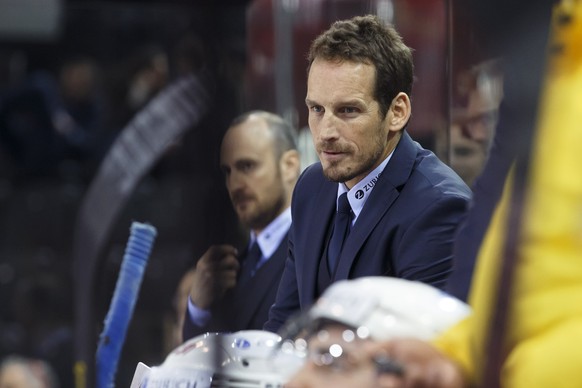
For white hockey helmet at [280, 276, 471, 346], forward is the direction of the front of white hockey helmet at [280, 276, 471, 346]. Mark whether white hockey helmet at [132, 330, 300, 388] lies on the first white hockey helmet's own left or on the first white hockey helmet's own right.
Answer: on the first white hockey helmet's own right

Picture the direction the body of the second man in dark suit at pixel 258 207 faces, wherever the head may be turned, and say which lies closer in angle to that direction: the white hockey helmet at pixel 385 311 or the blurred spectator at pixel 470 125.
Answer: the white hockey helmet

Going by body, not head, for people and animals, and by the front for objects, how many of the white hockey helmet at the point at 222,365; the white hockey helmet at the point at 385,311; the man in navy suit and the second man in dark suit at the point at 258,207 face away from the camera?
0

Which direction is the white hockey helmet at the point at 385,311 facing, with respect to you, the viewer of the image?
facing the viewer and to the left of the viewer

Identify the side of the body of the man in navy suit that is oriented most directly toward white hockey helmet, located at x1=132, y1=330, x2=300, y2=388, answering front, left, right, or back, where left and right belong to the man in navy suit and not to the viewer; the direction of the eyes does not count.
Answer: front

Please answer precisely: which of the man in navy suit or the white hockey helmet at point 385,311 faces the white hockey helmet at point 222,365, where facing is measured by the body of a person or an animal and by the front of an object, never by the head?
the man in navy suit

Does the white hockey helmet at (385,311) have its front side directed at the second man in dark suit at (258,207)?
no

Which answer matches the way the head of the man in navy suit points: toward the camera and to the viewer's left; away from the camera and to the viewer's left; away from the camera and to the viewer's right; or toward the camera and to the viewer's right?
toward the camera and to the viewer's left

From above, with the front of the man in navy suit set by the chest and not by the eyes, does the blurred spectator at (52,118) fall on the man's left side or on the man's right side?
on the man's right side

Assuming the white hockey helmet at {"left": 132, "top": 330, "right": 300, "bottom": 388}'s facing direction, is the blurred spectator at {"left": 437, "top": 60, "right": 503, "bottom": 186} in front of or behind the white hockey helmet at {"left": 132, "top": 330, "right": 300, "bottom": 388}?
behind
